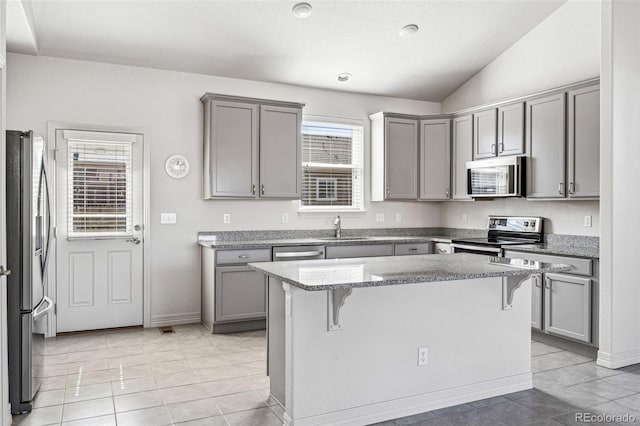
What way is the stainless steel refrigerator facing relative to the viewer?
to the viewer's right

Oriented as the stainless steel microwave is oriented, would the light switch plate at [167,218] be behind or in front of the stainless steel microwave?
in front

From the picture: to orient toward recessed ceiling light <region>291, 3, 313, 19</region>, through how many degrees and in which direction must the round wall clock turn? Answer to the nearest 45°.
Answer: approximately 45° to its left

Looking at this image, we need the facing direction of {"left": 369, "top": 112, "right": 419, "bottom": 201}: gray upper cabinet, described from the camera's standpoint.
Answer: facing the viewer and to the right of the viewer

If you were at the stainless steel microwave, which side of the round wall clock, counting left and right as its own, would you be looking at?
left

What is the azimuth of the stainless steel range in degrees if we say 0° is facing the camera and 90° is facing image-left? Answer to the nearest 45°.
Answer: approximately 45°

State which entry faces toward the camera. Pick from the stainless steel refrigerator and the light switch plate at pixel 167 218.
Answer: the light switch plate

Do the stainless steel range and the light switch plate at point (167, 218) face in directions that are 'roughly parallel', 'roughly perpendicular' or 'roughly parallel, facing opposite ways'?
roughly perpendicular

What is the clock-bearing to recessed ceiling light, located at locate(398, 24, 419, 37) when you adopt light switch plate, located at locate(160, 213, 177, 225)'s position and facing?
The recessed ceiling light is roughly at 10 o'clock from the light switch plate.

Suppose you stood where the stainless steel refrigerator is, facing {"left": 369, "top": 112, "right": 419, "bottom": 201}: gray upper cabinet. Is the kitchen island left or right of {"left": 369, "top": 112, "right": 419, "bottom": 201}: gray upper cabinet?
right

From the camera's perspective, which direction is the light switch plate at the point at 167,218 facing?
toward the camera

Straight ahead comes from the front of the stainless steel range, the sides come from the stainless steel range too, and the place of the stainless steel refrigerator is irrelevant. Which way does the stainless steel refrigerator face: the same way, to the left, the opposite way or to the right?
the opposite way

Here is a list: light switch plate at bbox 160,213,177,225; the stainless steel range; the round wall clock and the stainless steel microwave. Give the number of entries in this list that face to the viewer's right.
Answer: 0

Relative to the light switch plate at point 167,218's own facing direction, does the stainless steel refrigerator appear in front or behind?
in front
